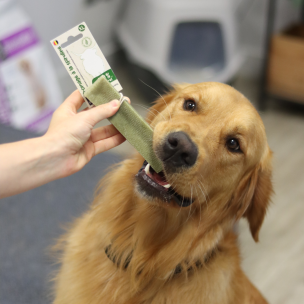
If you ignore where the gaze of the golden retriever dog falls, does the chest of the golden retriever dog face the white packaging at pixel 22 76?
no

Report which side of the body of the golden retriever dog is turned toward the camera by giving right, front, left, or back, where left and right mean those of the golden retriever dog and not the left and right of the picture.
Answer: front
